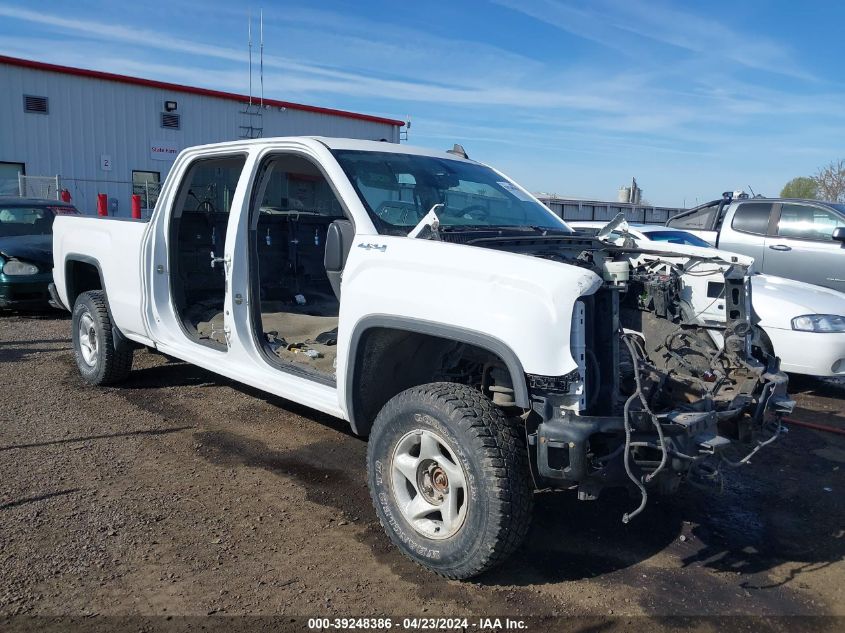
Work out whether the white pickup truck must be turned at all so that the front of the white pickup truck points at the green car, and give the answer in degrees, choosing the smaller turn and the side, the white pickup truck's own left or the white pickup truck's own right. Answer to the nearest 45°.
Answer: approximately 180°

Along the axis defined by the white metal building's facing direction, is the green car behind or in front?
in front

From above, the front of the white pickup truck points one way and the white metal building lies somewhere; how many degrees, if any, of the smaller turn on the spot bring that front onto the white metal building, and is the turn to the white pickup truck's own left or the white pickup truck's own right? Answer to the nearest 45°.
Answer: approximately 180°

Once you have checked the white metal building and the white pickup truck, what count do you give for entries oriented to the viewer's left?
0

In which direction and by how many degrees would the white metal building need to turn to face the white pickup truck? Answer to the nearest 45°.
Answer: approximately 45° to its right

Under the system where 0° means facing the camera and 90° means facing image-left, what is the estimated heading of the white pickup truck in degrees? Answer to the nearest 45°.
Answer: approximately 315°
